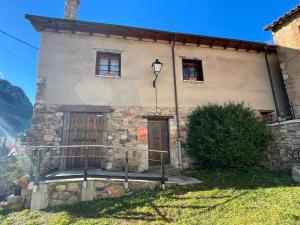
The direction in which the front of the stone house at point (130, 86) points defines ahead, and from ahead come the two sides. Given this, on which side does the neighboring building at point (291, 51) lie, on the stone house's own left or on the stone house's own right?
on the stone house's own left

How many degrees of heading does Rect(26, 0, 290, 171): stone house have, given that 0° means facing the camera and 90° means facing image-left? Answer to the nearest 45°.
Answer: approximately 0°
